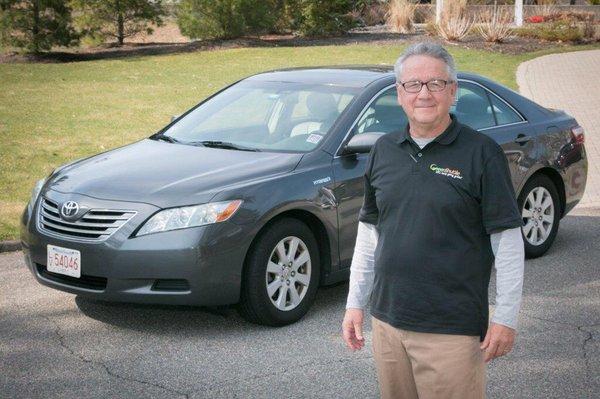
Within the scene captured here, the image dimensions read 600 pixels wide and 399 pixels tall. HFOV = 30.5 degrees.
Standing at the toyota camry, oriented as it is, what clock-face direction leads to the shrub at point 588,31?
The shrub is roughly at 5 o'clock from the toyota camry.

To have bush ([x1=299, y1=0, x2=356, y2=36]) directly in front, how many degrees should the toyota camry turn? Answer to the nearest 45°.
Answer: approximately 135° to its right

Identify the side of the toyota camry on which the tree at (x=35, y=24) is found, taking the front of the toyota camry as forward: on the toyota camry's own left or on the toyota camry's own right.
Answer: on the toyota camry's own right

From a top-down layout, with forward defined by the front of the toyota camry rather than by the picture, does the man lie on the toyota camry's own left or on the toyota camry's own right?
on the toyota camry's own left

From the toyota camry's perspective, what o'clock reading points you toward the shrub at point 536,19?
The shrub is roughly at 5 o'clock from the toyota camry.

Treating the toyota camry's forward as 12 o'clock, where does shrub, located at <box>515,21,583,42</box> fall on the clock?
The shrub is roughly at 5 o'clock from the toyota camry.

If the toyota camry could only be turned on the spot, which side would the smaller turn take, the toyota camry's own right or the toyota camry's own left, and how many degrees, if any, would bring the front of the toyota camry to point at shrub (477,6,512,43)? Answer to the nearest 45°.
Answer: approximately 135° to the toyota camry's own right

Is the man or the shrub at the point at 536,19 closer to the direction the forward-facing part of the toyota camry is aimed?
the man

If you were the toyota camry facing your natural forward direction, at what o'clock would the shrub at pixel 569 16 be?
The shrub is roughly at 5 o'clock from the toyota camry.

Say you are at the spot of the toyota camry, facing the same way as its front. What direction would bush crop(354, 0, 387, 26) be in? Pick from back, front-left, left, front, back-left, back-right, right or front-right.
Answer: back-right

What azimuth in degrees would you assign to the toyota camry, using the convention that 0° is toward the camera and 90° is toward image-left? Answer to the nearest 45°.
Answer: approximately 45°
